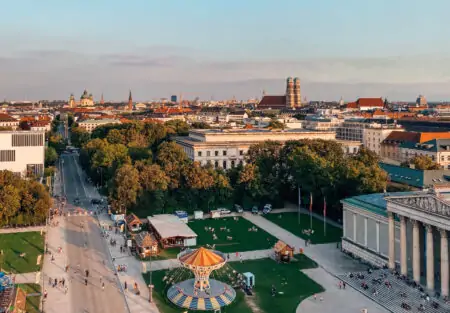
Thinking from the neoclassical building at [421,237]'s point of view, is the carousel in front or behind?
in front

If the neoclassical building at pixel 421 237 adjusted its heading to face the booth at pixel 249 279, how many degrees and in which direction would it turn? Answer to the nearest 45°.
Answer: approximately 45° to its right

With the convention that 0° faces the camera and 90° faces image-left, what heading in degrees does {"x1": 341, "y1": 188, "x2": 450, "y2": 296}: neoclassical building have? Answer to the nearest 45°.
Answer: approximately 45°
